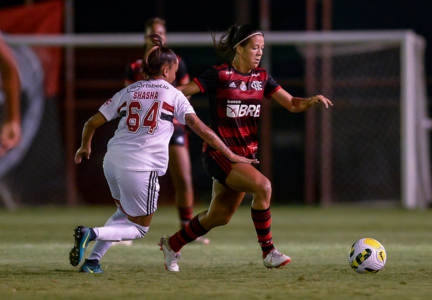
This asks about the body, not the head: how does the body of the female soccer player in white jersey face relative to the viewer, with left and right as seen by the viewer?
facing away from the viewer and to the right of the viewer

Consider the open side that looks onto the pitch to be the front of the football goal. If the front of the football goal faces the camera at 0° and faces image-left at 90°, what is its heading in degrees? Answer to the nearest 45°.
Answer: approximately 0°

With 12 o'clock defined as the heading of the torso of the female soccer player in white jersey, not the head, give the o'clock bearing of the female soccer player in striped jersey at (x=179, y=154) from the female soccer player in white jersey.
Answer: The female soccer player in striped jersey is roughly at 11 o'clock from the female soccer player in white jersey.

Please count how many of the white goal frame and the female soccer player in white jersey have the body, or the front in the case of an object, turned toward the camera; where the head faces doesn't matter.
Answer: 1

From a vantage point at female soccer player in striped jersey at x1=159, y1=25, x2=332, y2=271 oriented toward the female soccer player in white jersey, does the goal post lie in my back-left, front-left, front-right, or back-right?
back-right

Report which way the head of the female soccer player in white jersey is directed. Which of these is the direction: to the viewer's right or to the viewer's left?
to the viewer's right

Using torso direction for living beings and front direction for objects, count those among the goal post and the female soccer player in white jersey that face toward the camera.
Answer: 1

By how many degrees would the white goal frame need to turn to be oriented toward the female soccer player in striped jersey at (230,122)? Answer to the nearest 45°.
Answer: approximately 45° to its right
